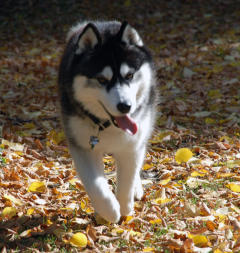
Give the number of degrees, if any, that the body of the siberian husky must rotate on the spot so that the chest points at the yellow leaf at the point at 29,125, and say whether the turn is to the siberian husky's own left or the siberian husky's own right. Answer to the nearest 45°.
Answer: approximately 135° to the siberian husky's own right

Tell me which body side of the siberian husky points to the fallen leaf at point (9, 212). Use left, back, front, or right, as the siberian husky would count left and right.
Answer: right

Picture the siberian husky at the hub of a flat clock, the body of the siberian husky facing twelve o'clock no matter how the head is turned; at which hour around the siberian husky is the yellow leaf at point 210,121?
The yellow leaf is roughly at 7 o'clock from the siberian husky.

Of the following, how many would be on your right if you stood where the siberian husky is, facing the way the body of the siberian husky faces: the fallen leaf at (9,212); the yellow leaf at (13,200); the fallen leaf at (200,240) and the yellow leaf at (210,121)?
2

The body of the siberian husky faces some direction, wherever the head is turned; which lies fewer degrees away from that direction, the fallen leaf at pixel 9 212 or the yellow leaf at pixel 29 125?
the fallen leaf

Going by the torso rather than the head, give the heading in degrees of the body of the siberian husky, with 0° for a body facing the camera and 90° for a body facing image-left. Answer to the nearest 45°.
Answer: approximately 0°
